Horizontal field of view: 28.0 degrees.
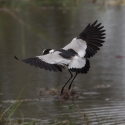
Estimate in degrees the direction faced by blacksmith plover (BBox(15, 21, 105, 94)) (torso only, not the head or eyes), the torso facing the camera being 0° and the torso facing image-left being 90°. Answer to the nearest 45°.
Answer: approximately 135°
